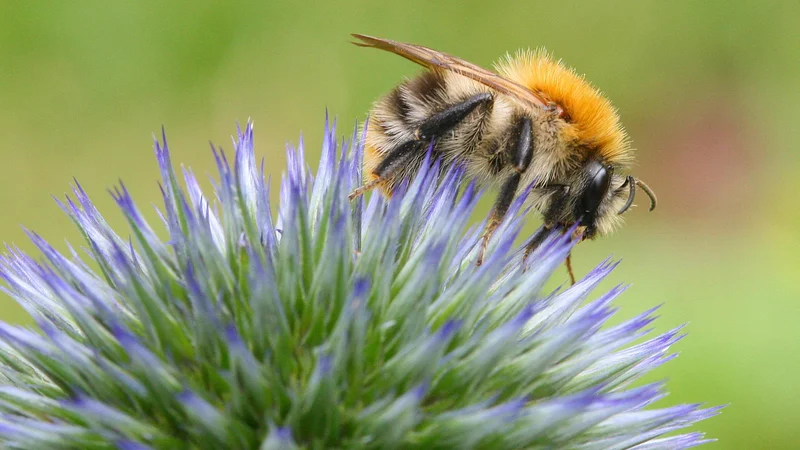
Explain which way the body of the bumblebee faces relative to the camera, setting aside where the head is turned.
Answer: to the viewer's right
